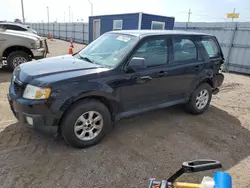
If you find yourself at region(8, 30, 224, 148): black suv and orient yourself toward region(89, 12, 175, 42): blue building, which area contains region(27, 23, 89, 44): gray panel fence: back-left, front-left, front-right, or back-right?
front-left

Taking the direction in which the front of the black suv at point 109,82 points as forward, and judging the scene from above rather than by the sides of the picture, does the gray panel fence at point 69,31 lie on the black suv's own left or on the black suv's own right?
on the black suv's own right

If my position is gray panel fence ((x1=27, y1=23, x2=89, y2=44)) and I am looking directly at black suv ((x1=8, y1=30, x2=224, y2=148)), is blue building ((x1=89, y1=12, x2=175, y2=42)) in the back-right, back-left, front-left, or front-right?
front-left

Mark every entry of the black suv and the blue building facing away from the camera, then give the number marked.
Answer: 0

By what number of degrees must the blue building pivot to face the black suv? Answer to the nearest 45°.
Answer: approximately 45° to its left

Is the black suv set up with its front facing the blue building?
no

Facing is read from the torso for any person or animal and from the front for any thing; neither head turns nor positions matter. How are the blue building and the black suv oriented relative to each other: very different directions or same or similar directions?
same or similar directions

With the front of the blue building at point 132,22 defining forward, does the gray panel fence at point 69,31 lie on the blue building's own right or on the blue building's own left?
on the blue building's own right

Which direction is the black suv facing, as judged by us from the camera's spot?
facing the viewer and to the left of the viewer

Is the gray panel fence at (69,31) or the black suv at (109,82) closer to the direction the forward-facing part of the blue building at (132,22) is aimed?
the black suv

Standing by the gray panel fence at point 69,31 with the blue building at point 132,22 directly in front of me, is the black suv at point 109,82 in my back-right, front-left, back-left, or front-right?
front-right
